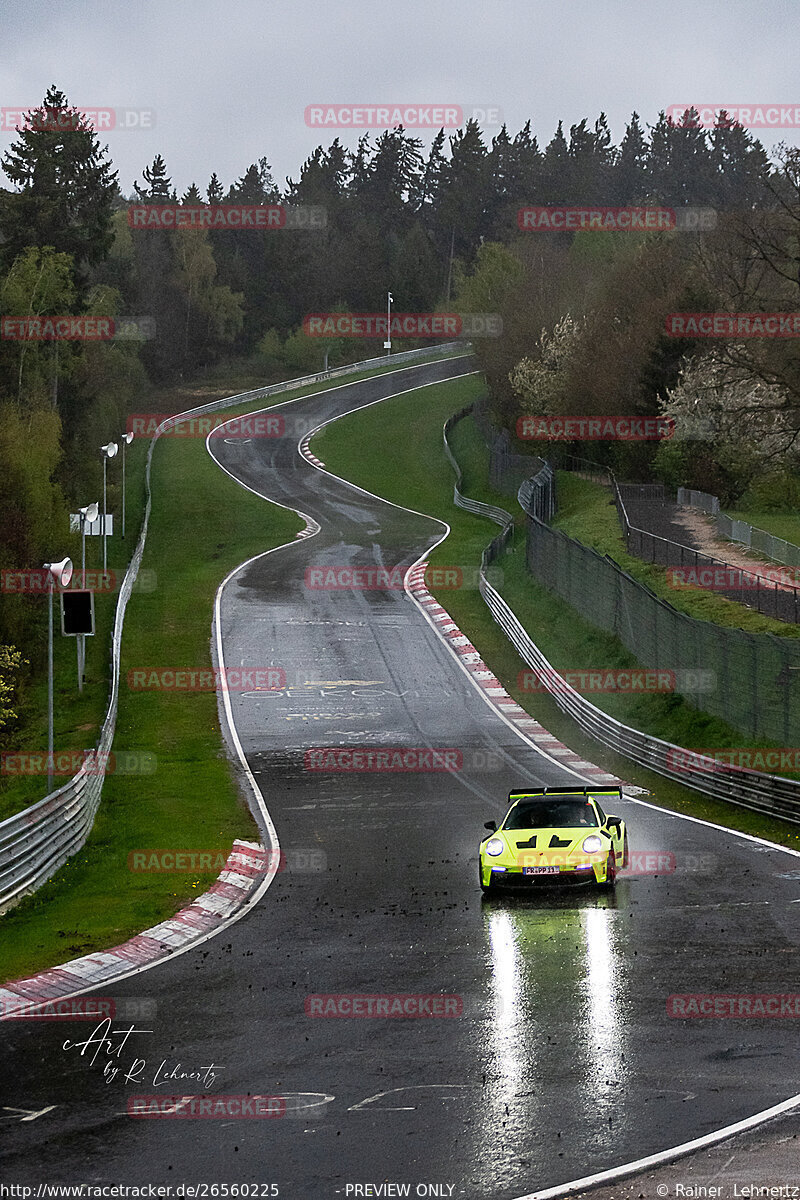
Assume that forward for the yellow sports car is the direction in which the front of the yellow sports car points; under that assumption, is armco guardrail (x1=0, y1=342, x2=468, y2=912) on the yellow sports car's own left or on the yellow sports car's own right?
on the yellow sports car's own right

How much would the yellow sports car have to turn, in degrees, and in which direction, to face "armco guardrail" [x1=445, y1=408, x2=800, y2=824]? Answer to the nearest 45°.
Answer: approximately 180°

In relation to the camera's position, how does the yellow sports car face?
facing the viewer

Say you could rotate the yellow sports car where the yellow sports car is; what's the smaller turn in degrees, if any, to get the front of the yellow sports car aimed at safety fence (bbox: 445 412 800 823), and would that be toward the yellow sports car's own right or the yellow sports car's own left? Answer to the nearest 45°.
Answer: approximately 180°
